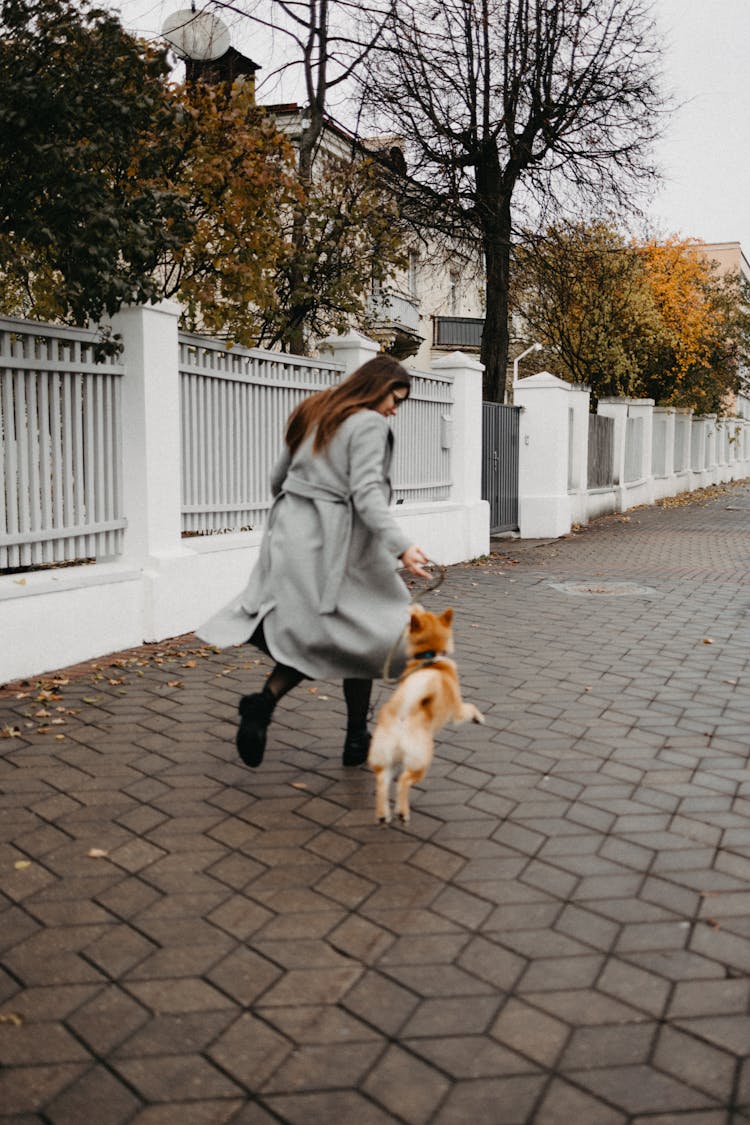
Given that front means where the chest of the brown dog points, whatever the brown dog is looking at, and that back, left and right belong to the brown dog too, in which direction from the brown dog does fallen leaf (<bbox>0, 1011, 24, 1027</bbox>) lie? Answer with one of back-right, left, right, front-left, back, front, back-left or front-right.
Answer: back

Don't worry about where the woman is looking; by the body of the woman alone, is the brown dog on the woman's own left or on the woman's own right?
on the woman's own right

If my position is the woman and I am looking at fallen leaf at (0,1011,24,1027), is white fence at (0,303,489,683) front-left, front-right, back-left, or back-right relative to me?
back-right

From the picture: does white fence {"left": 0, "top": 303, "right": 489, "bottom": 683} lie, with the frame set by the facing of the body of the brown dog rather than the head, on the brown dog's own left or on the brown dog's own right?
on the brown dog's own left

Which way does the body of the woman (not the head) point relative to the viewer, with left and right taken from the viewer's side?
facing away from the viewer and to the right of the viewer

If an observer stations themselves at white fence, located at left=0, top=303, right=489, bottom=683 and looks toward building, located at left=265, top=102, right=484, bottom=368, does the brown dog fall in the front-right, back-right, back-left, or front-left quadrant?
back-right

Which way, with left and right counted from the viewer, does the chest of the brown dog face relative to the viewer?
facing away from the viewer and to the right of the viewer
